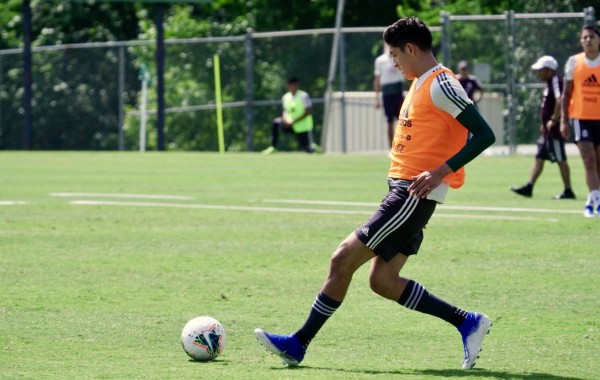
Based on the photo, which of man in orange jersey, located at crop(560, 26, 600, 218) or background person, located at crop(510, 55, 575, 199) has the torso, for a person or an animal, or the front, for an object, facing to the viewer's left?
the background person

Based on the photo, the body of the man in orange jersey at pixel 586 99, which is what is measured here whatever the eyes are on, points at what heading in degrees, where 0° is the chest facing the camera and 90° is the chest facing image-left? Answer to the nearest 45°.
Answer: approximately 0°

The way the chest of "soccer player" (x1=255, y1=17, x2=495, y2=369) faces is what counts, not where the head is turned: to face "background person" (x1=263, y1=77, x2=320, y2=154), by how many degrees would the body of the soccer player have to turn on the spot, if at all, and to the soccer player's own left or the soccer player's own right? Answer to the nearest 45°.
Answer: approximately 90° to the soccer player's own right

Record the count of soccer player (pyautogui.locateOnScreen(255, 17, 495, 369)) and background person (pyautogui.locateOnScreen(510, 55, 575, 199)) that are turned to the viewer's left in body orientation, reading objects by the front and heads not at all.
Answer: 2

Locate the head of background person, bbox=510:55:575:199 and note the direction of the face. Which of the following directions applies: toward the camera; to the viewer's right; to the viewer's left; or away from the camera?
to the viewer's left

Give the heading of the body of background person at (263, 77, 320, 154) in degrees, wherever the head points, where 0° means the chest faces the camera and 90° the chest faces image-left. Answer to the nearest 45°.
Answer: approximately 45°

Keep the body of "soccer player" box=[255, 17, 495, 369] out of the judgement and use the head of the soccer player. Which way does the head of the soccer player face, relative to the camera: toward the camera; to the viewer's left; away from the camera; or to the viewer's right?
to the viewer's left

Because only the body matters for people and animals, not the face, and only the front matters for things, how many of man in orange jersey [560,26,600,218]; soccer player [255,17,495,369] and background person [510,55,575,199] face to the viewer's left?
2

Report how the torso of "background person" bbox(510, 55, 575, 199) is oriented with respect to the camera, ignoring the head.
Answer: to the viewer's left

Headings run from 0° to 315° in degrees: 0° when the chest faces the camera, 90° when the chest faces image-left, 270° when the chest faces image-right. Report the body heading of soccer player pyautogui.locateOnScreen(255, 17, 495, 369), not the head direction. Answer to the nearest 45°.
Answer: approximately 90°
